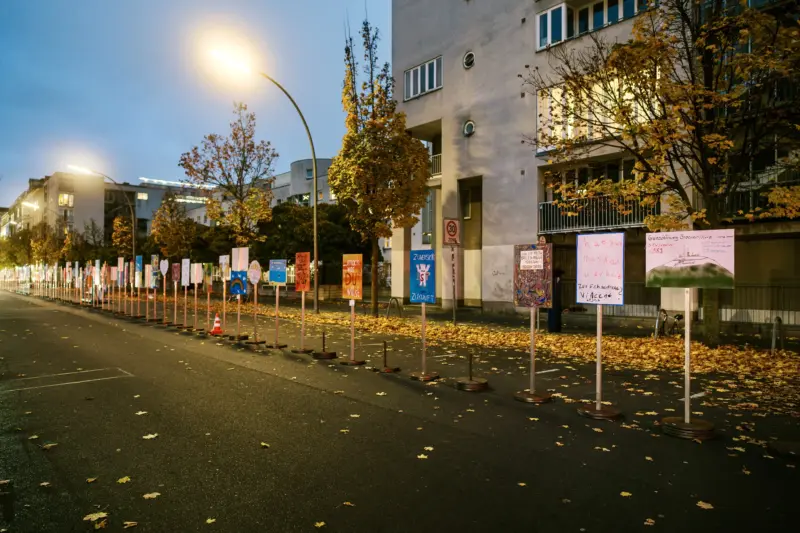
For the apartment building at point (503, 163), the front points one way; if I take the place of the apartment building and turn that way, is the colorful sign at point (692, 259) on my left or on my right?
on my left

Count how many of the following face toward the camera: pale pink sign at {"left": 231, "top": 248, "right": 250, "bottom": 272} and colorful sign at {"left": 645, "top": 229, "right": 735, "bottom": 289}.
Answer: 2

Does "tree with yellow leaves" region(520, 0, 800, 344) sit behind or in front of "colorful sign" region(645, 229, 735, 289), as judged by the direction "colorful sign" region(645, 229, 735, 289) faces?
behind

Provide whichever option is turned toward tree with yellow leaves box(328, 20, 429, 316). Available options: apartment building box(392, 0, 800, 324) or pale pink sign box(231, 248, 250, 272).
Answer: the apartment building

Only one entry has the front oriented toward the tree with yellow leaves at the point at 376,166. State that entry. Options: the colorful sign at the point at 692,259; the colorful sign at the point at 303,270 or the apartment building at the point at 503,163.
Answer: the apartment building

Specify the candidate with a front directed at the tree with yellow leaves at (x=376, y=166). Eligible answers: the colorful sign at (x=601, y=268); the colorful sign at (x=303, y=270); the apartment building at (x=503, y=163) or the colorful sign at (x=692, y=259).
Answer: the apartment building

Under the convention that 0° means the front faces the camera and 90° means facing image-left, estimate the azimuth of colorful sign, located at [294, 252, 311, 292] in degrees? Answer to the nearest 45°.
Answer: approximately 0°

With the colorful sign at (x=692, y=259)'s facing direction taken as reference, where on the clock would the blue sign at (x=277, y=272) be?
The blue sign is roughly at 4 o'clock from the colorful sign.

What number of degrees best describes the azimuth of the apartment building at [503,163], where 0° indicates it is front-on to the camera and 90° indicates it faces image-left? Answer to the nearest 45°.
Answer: approximately 45°

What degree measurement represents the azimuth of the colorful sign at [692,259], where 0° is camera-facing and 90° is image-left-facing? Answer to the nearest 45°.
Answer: approximately 0°
